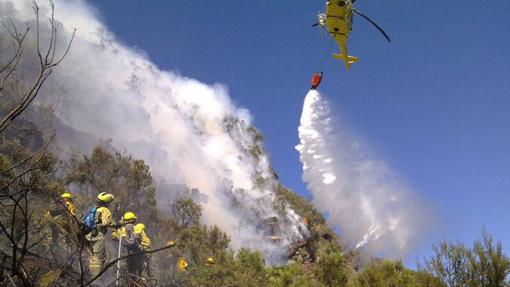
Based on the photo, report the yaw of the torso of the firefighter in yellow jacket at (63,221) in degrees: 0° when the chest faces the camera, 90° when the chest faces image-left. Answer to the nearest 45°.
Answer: approximately 225°

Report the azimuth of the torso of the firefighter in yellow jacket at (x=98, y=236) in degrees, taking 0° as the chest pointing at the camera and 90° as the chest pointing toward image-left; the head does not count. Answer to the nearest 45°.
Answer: approximately 270°

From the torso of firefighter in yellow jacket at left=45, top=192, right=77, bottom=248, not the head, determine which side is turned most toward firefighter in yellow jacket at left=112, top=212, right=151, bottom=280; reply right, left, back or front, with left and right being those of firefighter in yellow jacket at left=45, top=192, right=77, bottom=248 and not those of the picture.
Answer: front
